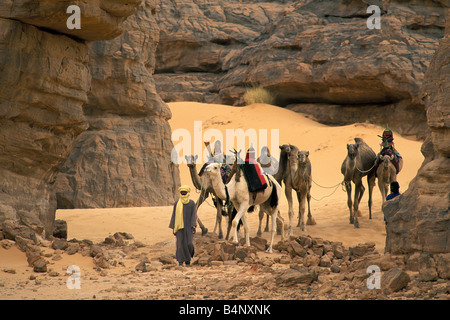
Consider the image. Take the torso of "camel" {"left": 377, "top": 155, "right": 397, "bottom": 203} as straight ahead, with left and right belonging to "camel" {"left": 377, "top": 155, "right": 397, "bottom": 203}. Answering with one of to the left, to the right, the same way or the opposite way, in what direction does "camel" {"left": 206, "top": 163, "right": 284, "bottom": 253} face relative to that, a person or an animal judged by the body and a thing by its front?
to the right

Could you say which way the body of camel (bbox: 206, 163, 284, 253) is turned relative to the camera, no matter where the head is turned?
to the viewer's left

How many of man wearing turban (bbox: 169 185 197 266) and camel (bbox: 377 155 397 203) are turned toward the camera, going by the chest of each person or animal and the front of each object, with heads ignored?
2

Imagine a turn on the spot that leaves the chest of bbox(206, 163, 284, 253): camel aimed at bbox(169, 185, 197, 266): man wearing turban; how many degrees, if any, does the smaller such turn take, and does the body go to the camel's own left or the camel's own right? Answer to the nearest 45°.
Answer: approximately 45° to the camel's own left

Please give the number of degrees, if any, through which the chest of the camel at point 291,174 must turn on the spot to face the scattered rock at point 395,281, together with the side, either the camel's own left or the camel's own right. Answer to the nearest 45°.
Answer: approximately 45° to the camel's own left

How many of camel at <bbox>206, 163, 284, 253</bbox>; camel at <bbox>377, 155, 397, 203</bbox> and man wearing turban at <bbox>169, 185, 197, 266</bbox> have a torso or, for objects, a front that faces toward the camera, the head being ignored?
2

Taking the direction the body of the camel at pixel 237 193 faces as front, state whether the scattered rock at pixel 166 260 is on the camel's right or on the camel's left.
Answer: on the camel's left

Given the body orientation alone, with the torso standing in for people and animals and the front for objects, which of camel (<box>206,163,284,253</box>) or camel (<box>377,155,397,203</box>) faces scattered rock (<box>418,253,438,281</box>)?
camel (<box>377,155,397,203</box>)

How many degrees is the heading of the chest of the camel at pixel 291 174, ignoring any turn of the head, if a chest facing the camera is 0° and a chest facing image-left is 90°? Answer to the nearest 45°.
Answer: approximately 45°

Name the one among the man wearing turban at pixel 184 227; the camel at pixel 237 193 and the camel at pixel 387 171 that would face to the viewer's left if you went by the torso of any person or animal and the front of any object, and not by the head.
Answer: the camel at pixel 237 193

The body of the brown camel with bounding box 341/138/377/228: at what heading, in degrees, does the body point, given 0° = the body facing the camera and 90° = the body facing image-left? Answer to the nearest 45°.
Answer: approximately 45°
